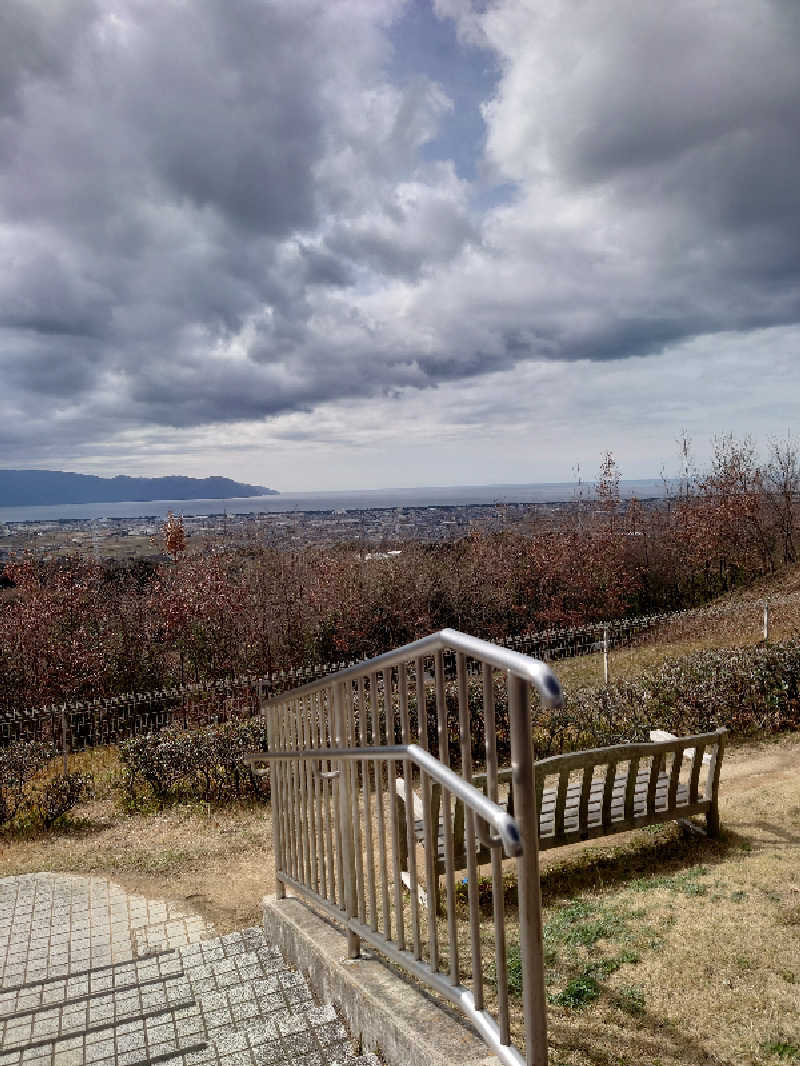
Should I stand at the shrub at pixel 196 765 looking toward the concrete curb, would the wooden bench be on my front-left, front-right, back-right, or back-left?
front-left

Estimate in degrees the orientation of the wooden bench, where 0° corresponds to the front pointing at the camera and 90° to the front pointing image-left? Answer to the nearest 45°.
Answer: approximately 135°

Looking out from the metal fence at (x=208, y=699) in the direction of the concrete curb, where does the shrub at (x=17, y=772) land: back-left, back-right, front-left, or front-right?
front-right

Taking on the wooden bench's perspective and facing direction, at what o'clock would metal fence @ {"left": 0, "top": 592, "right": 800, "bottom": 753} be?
The metal fence is roughly at 12 o'clock from the wooden bench.

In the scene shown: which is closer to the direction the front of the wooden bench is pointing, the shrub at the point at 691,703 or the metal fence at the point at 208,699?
the metal fence

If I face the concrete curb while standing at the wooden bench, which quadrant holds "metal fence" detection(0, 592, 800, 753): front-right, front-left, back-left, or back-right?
back-right

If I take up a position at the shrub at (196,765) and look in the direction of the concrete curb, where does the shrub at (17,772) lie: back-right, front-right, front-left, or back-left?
back-right

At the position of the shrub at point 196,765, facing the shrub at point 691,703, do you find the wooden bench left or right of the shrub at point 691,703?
right

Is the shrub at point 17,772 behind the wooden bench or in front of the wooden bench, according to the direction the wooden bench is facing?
in front

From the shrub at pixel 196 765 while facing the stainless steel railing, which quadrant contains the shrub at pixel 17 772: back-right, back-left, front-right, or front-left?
back-right

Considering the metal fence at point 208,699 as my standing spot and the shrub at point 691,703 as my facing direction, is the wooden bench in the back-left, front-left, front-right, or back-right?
front-right
